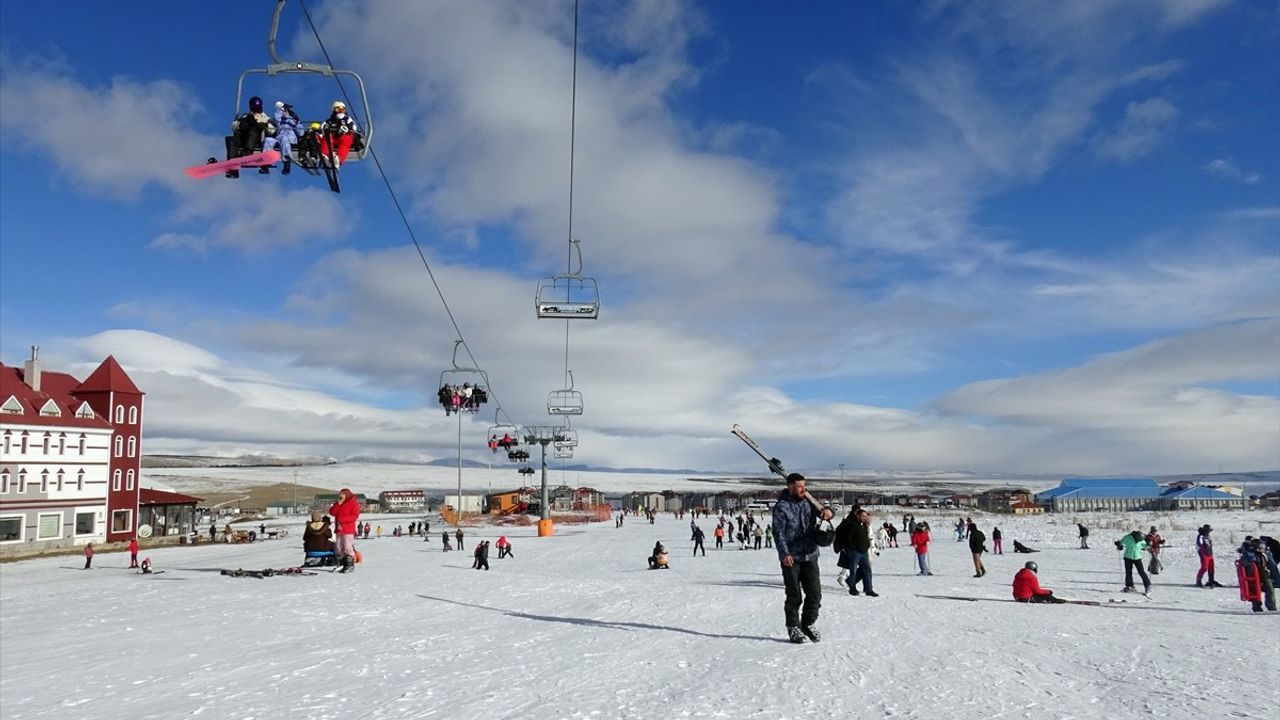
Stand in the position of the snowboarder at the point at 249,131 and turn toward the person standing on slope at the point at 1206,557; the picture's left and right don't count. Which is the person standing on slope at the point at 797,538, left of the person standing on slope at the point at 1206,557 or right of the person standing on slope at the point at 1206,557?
right

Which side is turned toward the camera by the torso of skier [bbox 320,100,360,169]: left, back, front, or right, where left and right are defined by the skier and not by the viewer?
front

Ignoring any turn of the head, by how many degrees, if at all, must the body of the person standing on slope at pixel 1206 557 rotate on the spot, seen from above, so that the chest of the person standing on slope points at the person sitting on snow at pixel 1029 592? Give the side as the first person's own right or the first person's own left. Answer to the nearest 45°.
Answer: approximately 90° to the first person's own right

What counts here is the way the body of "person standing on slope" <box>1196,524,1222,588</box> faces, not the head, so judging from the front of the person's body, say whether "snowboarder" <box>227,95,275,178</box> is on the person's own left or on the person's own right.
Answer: on the person's own right

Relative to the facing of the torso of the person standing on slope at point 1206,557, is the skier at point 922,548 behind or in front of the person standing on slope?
behind

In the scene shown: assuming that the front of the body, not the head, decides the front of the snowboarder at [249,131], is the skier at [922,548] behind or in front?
behind

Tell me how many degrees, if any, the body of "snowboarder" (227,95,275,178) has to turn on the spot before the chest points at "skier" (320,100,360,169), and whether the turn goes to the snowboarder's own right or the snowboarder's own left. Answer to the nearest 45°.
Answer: approximately 135° to the snowboarder's own left

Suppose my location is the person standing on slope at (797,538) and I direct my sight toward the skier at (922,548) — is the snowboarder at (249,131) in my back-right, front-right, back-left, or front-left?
front-left
